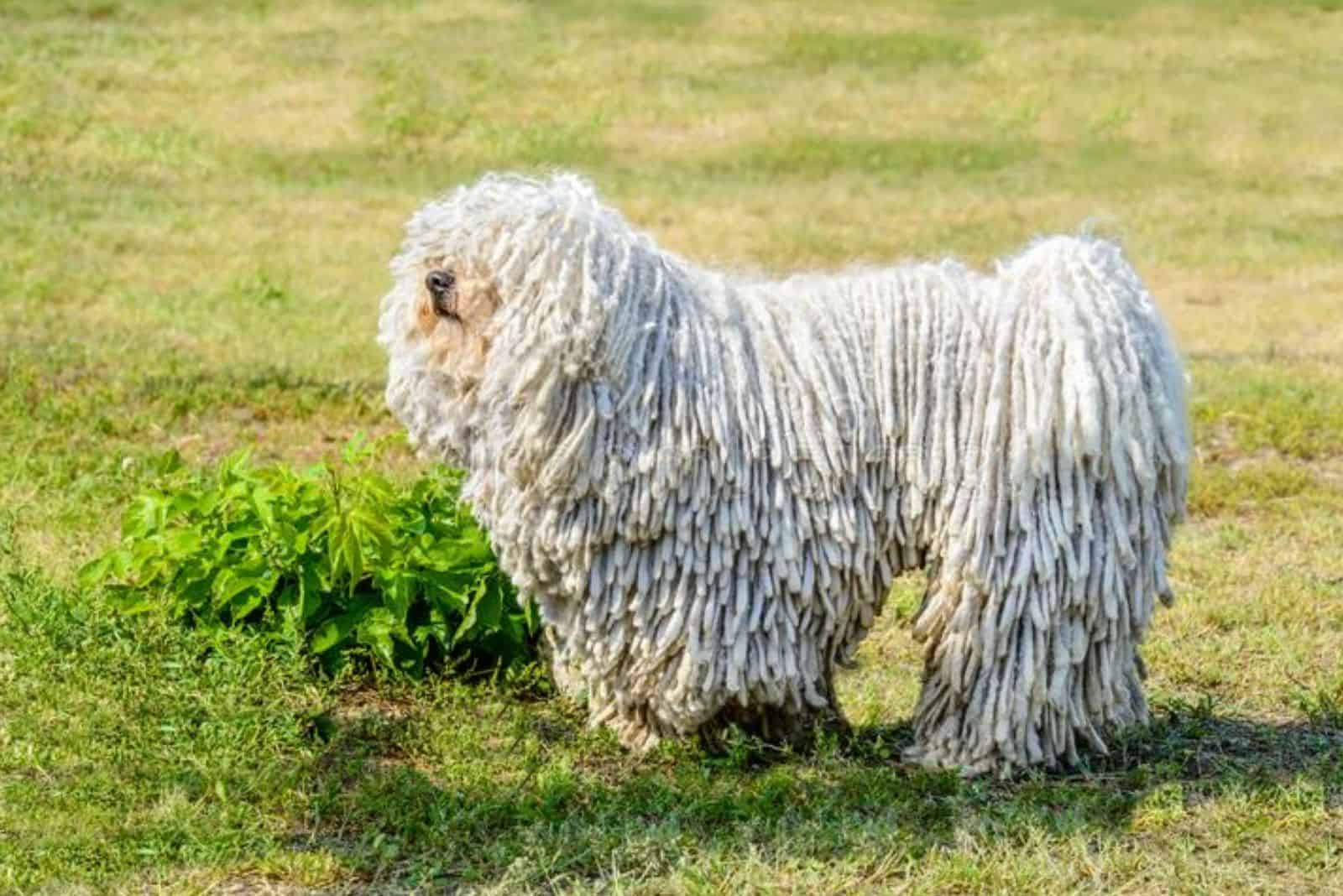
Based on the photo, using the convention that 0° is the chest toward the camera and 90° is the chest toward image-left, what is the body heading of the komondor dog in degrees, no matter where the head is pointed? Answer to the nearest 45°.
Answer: approximately 90°
